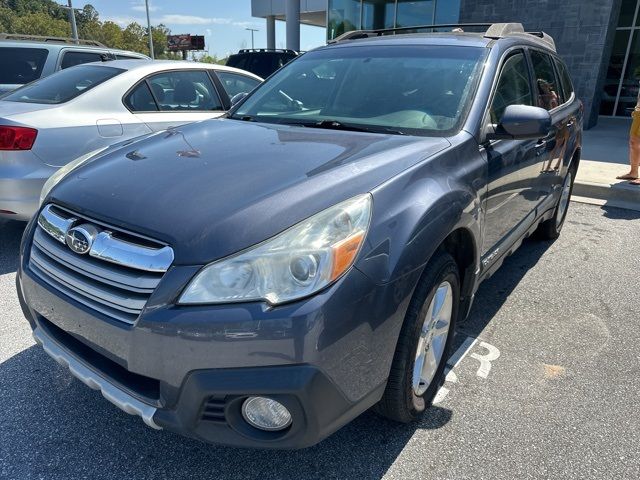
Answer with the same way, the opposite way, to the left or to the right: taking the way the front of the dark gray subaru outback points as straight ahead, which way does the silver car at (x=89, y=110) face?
the opposite way

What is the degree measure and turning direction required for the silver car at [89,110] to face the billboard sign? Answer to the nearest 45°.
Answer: approximately 45° to its left

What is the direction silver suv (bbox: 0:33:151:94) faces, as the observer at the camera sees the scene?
facing away from the viewer and to the right of the viewer

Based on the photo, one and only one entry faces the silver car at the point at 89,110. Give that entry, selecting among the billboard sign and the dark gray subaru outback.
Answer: the billboard sign

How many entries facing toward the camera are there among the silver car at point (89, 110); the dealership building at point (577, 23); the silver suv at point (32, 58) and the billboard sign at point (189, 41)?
2

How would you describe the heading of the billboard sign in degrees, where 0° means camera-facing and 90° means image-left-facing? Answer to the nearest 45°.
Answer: approximately 0°

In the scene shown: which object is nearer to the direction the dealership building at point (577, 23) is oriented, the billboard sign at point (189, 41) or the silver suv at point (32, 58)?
the silver suv

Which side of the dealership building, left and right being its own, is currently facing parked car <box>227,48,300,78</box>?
right

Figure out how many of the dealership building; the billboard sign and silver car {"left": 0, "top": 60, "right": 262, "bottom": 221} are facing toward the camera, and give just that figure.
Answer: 2

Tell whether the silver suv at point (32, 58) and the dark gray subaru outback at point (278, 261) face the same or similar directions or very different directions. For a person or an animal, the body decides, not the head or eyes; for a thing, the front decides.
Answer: very different directions

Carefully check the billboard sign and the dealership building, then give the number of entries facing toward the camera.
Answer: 2

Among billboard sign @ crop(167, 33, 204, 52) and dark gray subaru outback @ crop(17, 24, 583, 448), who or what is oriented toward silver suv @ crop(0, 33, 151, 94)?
the billboard sign
